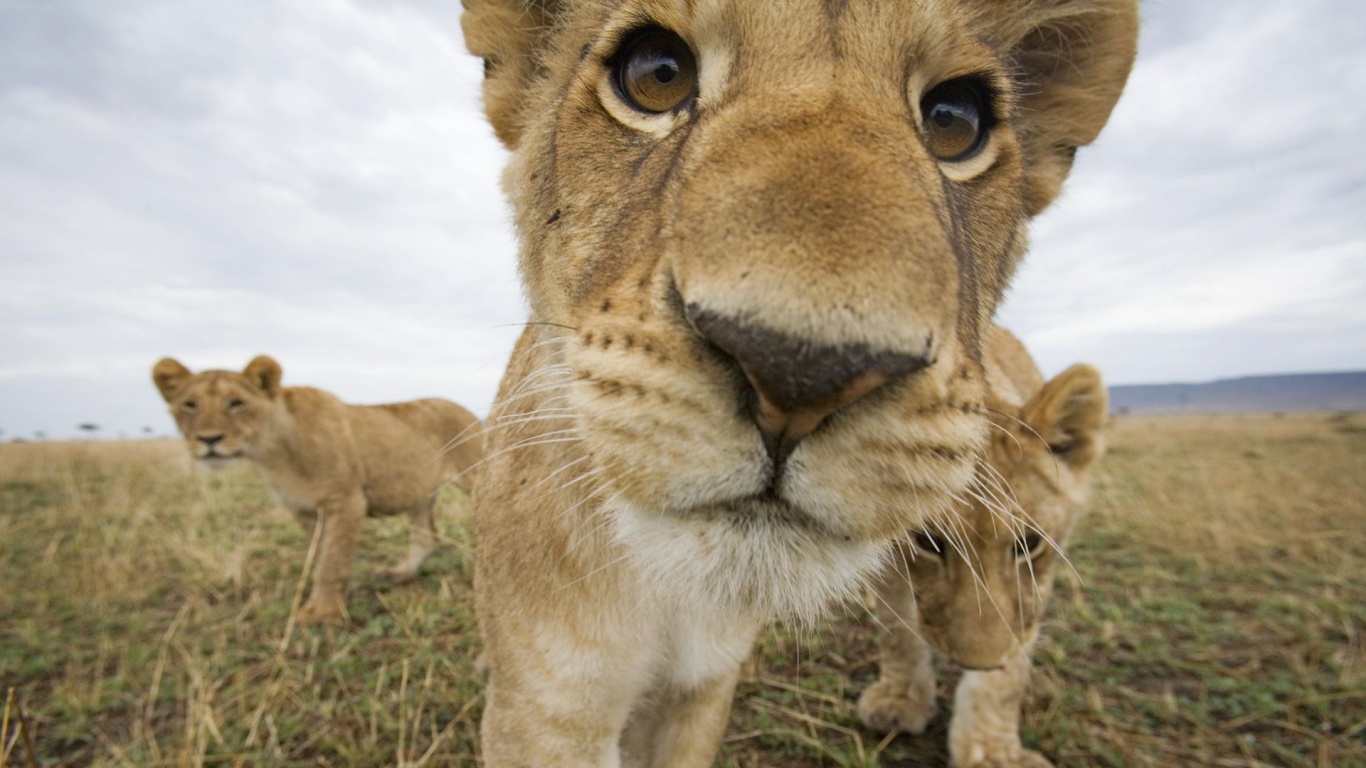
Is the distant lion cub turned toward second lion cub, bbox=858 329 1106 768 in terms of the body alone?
no

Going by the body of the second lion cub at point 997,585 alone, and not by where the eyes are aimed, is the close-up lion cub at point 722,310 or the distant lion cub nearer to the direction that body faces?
the close-up lion cub

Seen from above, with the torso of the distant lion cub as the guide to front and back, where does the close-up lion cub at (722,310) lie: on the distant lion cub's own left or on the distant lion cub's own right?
on the distant lion cub's own left

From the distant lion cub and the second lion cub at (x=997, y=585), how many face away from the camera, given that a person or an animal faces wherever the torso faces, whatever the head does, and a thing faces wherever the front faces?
0

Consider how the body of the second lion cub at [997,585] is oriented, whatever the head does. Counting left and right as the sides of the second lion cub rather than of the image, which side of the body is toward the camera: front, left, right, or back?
front

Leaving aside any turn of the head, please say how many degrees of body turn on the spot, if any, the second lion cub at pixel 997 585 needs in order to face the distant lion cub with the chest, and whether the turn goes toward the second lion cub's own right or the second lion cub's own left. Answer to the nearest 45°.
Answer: approximately 90° to the second lion cub's own right

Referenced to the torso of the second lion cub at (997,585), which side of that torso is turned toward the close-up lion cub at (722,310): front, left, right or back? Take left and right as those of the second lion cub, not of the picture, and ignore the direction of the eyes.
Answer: front

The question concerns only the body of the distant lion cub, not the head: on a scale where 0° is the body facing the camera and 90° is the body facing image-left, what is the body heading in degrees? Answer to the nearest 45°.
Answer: approximately 45°
